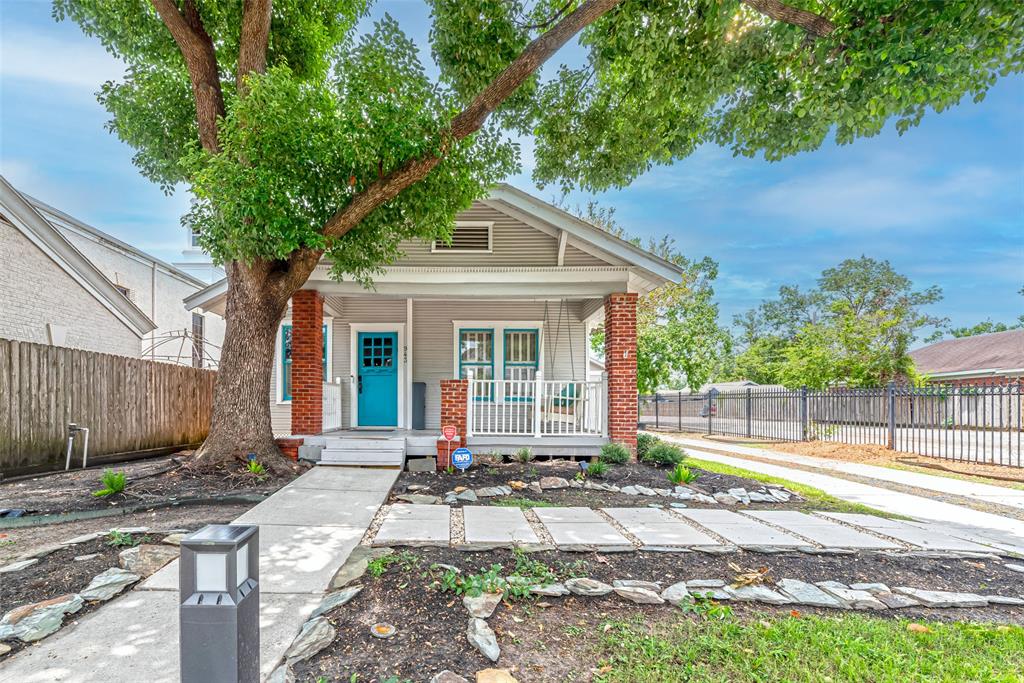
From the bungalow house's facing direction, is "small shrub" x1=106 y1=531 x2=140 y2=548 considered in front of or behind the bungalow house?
in front

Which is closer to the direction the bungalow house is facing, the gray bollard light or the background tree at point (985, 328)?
the gray bollard light

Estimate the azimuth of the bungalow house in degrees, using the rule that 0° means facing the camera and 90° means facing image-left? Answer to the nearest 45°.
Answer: approximately 0°

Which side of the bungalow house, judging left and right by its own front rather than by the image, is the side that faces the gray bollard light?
front

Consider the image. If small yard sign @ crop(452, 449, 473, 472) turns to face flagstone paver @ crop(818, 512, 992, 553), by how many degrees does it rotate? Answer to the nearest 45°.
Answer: approximately 45° to its left

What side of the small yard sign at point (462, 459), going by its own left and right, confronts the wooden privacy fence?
right

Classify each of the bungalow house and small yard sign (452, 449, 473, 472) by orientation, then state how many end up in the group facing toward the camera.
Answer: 2

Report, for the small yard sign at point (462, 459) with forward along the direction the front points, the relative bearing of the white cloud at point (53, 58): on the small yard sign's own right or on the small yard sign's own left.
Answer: on the small yard sign's own right

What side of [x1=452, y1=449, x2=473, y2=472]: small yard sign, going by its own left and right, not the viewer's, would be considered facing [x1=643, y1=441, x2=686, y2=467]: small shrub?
left

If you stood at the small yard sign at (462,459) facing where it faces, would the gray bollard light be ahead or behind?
ahead
